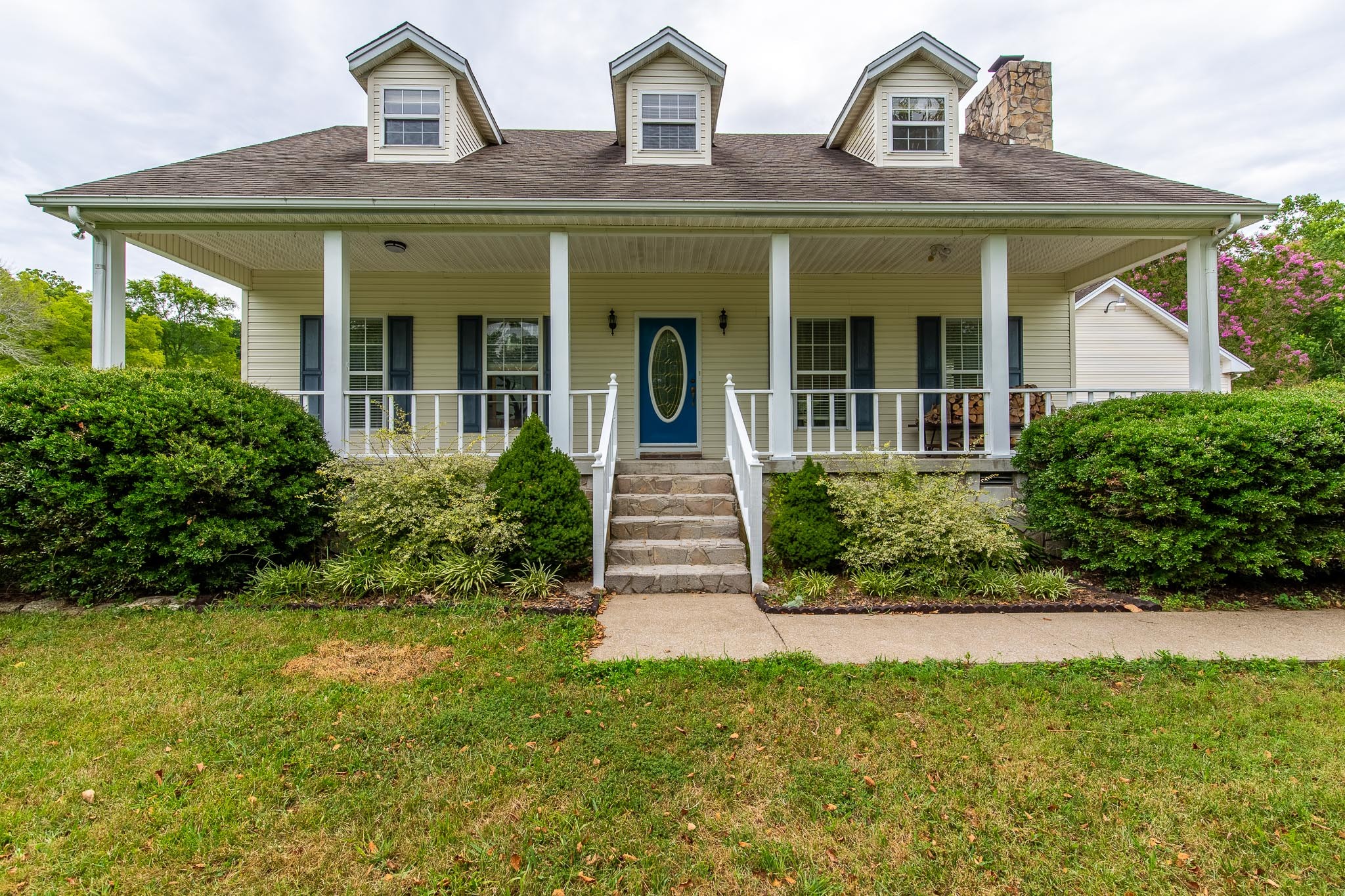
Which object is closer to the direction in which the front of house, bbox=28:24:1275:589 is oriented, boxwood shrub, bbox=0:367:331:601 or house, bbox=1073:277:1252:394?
the boxwood shrub

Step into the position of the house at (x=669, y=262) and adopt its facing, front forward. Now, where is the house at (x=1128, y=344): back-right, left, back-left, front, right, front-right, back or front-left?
back-left

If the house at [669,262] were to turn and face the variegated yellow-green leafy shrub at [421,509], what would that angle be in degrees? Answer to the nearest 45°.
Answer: approximately 45° to its right

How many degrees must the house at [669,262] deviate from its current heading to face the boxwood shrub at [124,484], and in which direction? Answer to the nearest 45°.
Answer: approximately 45° to its right

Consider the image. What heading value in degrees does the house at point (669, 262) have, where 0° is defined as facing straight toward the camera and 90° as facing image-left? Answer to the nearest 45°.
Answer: approximately 0°

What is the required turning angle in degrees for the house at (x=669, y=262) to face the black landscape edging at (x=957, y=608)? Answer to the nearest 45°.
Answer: approximately 45° to its left

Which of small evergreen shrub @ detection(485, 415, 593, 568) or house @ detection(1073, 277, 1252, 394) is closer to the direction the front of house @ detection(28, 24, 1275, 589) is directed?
the small evergreen shrub
